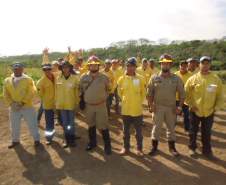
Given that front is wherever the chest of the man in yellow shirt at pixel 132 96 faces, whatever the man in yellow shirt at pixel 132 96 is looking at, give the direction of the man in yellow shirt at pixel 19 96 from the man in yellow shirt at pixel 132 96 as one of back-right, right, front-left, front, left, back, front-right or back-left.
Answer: right

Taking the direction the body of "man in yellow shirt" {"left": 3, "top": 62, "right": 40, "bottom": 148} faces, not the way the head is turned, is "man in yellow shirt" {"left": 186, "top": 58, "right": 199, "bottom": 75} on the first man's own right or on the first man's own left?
on the first man's own left

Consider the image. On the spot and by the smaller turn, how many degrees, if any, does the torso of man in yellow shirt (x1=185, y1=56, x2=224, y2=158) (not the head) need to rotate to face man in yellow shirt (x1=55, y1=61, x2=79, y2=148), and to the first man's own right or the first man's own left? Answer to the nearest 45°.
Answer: approximately 90° to the first man's own right

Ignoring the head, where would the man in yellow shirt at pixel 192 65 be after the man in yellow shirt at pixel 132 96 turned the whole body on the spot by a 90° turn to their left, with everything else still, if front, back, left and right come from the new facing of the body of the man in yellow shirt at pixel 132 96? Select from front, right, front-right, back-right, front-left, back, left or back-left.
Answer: front-left

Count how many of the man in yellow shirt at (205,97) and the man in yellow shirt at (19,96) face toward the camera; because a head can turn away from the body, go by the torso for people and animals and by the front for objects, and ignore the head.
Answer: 2

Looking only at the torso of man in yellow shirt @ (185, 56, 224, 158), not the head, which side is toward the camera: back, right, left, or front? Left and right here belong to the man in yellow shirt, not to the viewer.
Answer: front

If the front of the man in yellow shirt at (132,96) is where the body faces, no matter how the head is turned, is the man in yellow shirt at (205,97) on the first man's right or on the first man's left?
on the first man's left

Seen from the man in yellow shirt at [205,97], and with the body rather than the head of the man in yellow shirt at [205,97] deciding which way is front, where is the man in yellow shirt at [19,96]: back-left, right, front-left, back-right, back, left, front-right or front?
right

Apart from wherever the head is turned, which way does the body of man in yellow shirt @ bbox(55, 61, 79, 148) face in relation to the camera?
toward the camera

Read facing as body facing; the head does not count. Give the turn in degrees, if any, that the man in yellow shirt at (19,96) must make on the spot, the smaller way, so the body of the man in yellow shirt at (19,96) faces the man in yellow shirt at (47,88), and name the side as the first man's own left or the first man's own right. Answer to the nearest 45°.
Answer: approximately 90° to the first man's own left

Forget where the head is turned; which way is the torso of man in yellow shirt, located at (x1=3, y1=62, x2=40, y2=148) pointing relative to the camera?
toward the camera
